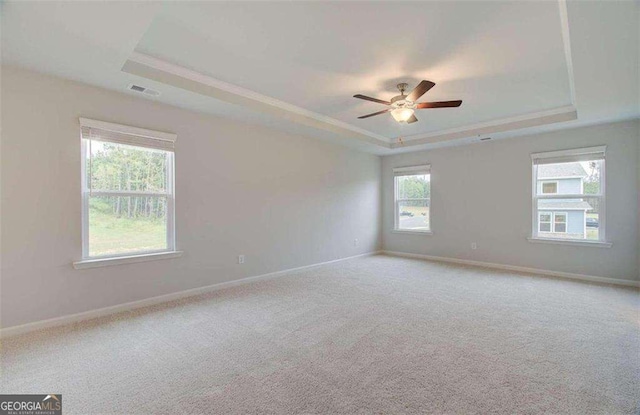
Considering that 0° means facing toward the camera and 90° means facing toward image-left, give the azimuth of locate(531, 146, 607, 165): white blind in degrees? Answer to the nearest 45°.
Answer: approximately 0°

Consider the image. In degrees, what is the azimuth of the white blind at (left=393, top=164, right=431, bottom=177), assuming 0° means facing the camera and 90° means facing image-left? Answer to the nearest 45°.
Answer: approximately 45°

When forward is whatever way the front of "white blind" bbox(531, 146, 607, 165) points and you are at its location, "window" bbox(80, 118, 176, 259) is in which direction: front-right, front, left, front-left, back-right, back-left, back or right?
front-right

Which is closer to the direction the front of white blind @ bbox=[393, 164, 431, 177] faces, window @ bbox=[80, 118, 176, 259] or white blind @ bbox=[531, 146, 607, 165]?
the window

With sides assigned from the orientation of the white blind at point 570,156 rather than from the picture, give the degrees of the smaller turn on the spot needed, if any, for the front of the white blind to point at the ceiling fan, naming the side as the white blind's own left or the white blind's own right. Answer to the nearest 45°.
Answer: approximately 45° to the white blind's own right

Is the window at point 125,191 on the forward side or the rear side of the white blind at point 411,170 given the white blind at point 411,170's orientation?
on the forward side

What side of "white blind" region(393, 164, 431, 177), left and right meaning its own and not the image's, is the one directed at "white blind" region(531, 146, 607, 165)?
left

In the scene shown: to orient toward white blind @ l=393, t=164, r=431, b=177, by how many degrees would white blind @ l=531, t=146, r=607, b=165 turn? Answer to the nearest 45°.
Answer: approximately 90° to its right
